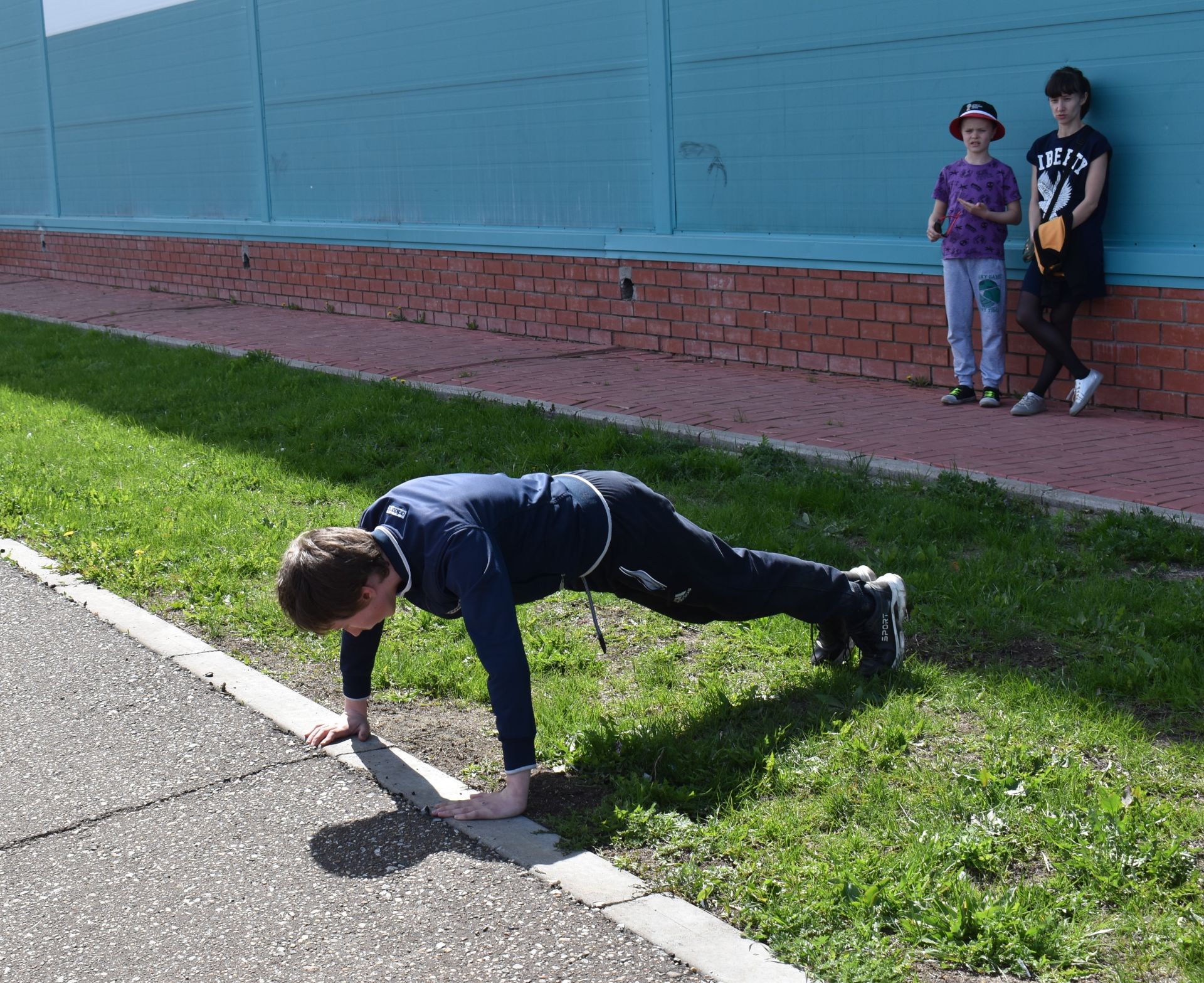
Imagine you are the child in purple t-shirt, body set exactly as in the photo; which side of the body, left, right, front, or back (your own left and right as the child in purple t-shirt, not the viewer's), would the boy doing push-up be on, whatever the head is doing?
front

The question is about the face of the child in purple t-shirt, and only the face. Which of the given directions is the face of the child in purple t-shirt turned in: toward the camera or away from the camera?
toward the camera

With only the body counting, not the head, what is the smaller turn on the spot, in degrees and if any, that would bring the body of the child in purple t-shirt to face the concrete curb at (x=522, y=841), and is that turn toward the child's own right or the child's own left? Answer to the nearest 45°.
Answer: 0° — they already face it

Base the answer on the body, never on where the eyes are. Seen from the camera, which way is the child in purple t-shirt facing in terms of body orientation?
toward the camera
